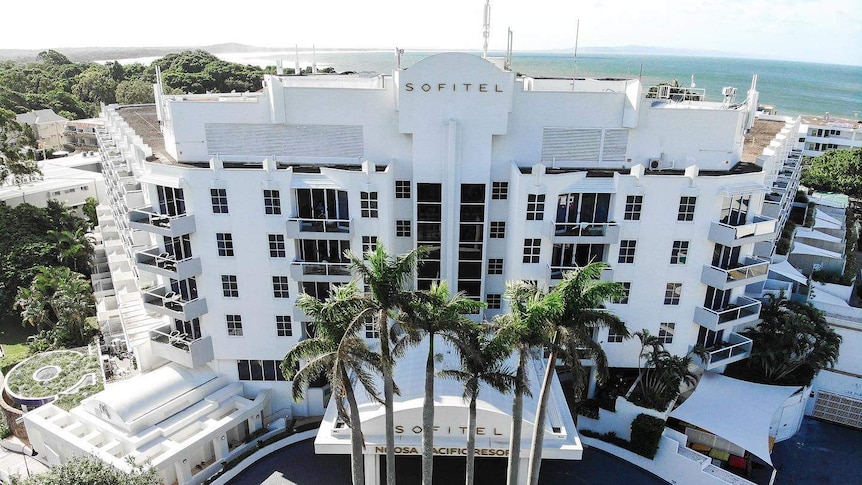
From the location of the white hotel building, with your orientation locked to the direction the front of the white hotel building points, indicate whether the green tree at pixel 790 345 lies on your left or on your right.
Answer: on your left

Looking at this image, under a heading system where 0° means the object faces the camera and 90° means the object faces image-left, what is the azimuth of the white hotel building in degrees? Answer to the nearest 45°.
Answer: approximately 0°

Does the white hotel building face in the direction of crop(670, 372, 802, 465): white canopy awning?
no

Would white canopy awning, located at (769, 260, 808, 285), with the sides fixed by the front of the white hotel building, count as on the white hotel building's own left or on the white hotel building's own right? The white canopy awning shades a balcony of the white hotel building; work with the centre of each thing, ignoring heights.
on the white hotel building's own left

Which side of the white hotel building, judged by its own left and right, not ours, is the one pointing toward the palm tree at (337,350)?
front

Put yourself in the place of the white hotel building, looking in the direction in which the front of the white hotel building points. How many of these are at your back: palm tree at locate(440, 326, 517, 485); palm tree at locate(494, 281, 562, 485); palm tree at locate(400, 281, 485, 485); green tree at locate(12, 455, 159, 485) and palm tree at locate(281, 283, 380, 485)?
0

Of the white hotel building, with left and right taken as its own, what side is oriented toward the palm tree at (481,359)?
front

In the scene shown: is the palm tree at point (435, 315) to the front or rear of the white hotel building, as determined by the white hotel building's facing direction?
to the front

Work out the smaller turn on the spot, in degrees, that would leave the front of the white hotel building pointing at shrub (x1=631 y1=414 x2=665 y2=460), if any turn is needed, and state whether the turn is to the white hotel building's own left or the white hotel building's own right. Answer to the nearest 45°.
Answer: approximately 45° to the white hotel building's own left

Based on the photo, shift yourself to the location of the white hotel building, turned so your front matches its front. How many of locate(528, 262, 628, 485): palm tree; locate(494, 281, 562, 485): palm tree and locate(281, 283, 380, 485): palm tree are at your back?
0

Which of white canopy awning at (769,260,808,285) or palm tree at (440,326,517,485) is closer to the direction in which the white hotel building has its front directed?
the palm tree

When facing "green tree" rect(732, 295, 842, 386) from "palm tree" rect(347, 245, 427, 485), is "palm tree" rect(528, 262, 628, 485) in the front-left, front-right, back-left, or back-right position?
front-right

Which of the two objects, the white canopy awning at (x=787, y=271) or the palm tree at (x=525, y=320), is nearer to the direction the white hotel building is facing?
the palm tree
